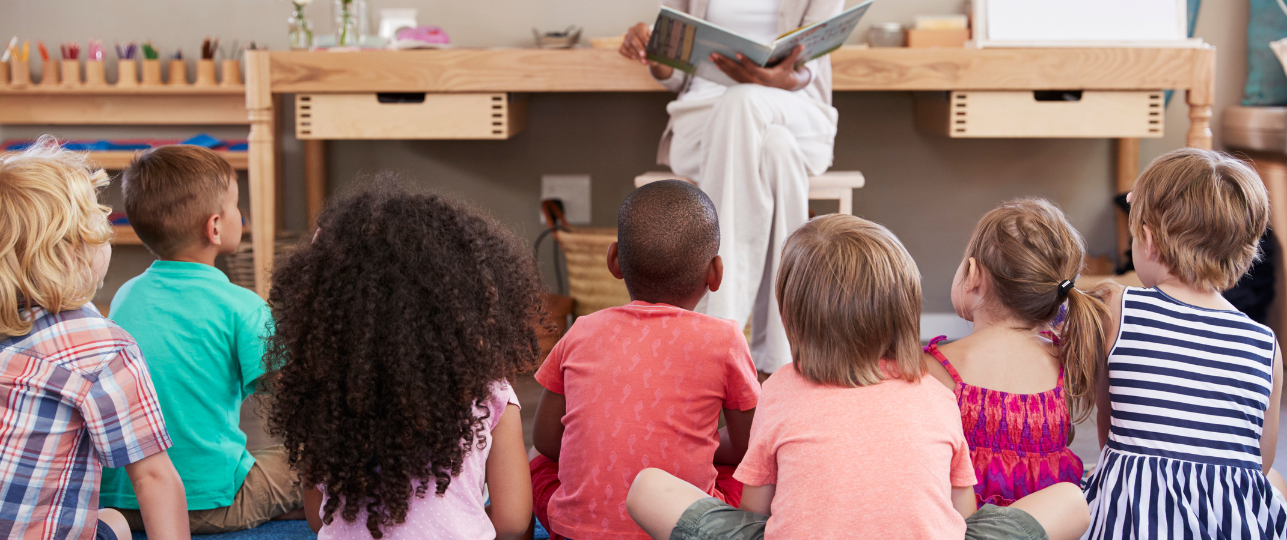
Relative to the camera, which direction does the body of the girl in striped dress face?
away from the camera

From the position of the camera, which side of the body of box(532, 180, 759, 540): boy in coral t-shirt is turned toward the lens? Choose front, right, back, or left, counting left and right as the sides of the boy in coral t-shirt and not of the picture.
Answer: back

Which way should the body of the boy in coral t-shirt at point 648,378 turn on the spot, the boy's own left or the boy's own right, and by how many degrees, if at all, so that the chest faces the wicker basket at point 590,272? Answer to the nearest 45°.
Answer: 0° — they already face it

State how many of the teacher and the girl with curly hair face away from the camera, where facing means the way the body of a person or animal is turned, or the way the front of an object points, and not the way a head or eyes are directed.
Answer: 1

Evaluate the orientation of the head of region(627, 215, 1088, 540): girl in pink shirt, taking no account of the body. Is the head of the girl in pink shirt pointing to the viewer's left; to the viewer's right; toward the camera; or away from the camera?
away from the camera

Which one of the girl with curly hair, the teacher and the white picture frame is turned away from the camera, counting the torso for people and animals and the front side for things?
the girl with curly hair

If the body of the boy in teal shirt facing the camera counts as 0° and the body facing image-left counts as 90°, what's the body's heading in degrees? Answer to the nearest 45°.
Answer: approximately 225°

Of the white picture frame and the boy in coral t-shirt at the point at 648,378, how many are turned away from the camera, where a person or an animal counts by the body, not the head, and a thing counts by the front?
1

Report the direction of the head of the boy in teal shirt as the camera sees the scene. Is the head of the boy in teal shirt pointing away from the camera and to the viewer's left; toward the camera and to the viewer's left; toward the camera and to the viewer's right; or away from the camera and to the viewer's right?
away from the camera and to the viewer's right

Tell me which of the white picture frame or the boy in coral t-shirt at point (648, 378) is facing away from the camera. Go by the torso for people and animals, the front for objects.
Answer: the boy in coral t-shirt
